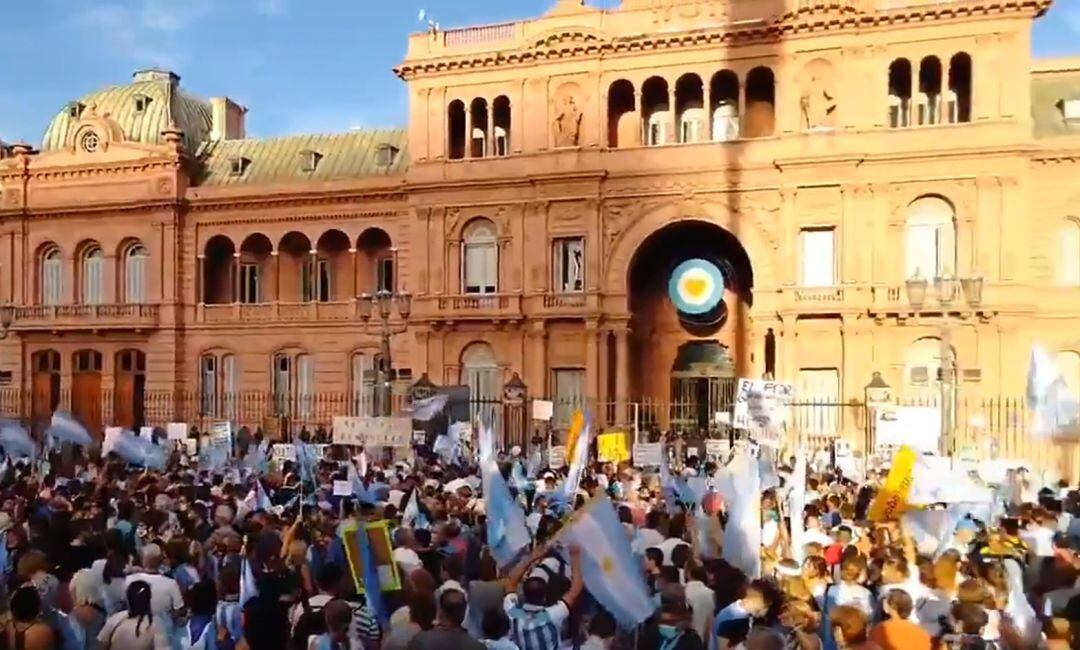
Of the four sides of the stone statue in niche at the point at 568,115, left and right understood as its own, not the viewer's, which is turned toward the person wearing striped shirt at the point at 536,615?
front

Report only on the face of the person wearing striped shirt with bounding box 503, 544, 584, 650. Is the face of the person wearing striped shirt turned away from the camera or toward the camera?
away from the camera

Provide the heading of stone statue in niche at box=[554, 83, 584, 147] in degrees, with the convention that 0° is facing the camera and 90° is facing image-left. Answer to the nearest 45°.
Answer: approximately 0°

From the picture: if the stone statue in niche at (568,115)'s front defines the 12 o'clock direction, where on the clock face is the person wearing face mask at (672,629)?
The person wearing face mask is roughly at 12 o'clock from the stone statue in niche.
